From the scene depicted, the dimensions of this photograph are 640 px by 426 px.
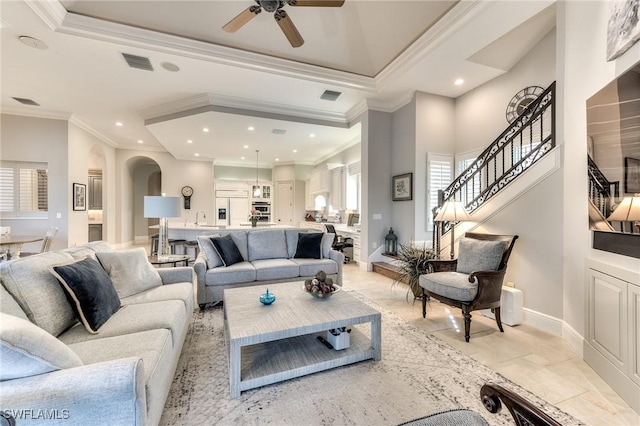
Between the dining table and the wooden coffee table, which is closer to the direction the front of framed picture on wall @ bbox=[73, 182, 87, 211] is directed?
the wooden coffee table

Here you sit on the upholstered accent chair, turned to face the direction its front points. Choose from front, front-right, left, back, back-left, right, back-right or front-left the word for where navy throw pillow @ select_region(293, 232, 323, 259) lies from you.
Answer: front-right

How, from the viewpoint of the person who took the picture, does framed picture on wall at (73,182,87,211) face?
facing the viewer and to the right of the viewer

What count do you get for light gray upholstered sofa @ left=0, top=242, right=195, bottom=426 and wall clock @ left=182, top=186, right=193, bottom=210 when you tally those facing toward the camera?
1

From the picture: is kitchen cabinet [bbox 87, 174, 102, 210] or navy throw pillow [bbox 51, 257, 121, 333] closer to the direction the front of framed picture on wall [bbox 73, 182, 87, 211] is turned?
the navy throw pillow

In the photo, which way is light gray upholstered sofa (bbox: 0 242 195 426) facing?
to the viewer's right

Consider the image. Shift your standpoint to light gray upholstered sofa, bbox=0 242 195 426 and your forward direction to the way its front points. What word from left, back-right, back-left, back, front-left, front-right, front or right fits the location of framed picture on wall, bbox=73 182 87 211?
left

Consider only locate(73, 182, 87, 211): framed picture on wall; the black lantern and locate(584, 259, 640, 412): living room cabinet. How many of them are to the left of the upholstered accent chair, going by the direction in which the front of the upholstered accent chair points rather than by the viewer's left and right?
1

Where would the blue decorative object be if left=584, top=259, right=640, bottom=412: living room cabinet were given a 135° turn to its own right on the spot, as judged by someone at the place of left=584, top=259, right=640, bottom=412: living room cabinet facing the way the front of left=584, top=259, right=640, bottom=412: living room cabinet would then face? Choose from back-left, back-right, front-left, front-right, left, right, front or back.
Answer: back-left

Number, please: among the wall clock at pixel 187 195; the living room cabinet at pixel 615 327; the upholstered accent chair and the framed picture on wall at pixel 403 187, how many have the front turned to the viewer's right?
0

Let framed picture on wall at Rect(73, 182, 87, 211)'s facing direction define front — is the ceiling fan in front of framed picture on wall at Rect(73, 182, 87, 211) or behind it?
in front

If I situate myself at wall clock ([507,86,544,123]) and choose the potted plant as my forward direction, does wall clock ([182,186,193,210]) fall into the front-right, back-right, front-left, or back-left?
front-right

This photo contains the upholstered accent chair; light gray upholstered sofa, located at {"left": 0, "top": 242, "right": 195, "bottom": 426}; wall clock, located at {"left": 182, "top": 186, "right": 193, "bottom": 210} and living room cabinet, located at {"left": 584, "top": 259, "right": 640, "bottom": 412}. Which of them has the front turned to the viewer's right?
the light gray upholstered sofa

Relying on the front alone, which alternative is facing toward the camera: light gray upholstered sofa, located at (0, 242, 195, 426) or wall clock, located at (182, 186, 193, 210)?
the wall clock

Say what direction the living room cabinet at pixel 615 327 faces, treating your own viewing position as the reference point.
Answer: facing the viewer and to the left of the viewer

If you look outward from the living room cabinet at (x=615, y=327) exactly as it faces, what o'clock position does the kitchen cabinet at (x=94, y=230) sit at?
the kitchen cabinet at (x=94, y=230) is roughly at 1 o'clock from the living room cabinet at (x=615, y=327).

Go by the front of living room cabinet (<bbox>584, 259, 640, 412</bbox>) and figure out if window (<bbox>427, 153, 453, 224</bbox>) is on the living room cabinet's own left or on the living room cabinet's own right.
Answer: on the living room cabinet's own right

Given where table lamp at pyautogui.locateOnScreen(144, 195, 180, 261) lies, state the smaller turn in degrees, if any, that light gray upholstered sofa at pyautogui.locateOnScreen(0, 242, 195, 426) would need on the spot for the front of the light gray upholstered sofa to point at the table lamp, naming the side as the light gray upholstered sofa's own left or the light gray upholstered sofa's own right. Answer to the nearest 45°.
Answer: approximately 90° to the light gray upholstered sofa's own left
